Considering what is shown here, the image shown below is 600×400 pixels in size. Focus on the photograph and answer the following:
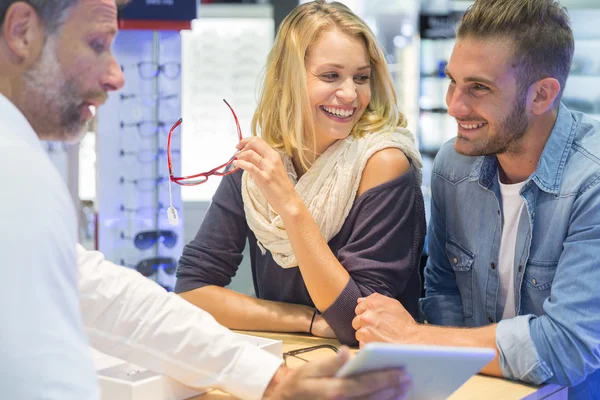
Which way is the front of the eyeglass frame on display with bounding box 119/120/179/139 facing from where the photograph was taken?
facing the viewer and to the right of the viewer

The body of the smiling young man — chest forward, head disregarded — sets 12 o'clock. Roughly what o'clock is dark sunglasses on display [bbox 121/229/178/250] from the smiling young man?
The dark sunglasses on display is roughly at 3 o'clock from the smiling young man.

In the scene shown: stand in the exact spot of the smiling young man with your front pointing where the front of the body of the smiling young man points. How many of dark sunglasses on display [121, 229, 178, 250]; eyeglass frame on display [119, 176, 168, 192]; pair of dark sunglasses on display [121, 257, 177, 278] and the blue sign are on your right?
4

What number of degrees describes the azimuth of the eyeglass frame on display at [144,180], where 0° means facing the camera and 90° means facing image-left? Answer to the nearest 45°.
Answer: approximately 315°

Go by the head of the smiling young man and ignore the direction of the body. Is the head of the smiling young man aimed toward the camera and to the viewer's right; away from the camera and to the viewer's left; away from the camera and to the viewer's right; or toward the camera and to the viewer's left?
toward the camera and to the viewer's left

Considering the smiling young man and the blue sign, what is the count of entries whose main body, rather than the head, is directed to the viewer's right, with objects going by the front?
0

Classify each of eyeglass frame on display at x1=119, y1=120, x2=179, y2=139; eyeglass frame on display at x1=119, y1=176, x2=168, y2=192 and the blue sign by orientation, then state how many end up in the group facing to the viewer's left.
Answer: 0

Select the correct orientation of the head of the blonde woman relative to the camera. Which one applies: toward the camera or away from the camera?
toward the camera

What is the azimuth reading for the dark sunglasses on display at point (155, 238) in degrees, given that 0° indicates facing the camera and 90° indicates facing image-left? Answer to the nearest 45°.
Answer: approximately 315°

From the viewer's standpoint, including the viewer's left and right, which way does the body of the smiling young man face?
facing the viewer and to the left of the viewer
